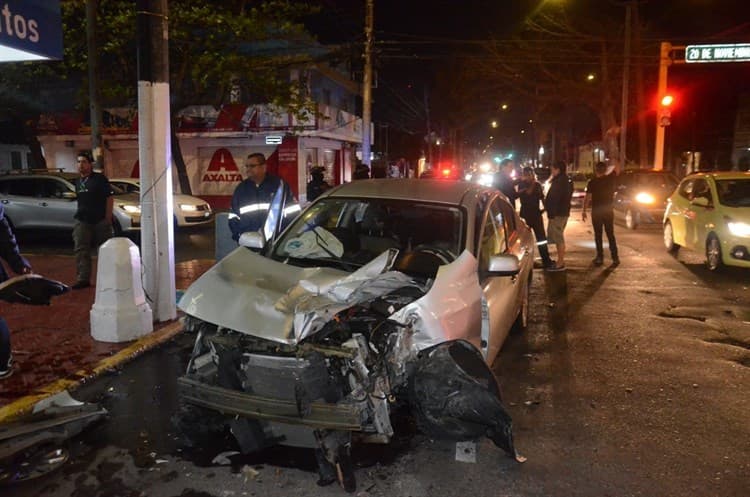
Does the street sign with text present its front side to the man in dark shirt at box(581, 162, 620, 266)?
yes

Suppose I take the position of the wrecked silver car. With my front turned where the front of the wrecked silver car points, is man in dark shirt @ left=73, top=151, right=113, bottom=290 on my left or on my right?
on my right

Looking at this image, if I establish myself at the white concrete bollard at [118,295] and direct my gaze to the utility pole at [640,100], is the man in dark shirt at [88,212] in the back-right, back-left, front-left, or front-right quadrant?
front-left

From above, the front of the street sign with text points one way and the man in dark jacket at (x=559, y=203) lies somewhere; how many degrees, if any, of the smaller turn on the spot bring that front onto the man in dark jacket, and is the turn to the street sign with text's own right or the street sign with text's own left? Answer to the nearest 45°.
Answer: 0° — it already faces them

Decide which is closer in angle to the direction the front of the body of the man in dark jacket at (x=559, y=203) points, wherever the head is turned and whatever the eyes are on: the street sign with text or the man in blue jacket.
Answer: the man in blue jacket

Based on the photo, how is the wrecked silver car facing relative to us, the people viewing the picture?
facing the viewer and to the left of the viewer

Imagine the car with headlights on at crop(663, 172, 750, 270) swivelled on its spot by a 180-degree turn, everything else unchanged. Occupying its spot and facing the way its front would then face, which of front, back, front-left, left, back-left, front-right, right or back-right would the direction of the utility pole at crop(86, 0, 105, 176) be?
front-left

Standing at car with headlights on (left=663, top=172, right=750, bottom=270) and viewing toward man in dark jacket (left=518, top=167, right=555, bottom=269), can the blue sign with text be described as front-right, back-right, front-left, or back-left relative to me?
front-left

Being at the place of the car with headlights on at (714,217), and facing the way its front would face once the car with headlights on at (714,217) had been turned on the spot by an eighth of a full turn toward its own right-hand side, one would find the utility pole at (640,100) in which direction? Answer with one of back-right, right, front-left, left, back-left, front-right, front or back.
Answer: back

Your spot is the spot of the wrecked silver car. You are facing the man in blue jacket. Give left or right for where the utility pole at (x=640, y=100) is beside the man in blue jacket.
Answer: right

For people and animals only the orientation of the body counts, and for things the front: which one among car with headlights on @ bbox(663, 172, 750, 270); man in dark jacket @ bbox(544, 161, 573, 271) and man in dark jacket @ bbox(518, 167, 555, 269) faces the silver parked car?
man in dark jacket @ bbox(544, 161, 573, 271)

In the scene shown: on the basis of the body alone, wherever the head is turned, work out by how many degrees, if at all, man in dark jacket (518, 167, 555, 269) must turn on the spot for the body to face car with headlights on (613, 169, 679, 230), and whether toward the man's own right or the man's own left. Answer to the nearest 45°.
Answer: approximately 135° to the man's own left
